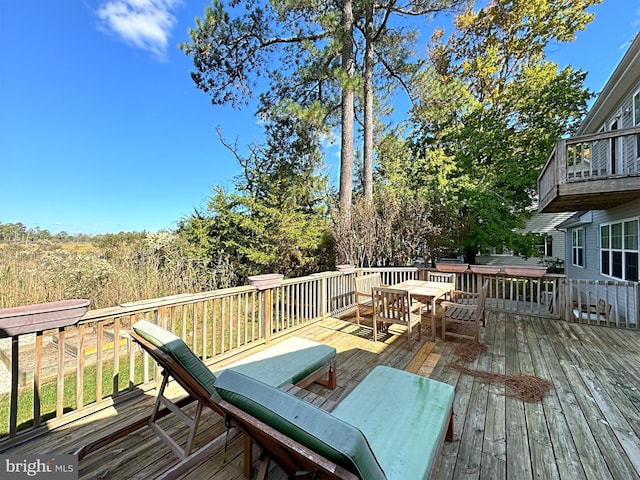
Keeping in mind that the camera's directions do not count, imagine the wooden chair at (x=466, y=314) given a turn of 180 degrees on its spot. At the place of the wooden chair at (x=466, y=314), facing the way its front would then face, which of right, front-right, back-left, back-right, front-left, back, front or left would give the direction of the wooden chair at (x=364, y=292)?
back

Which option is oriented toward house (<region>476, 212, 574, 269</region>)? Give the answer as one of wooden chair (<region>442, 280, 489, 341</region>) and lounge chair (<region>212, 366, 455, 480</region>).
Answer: the lounge chair

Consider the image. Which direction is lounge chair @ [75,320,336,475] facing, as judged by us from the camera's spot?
facing away from the viewer and to the right of the viewer

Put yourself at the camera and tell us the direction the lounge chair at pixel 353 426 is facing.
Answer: facing away from the viewer and to the right of the viewer

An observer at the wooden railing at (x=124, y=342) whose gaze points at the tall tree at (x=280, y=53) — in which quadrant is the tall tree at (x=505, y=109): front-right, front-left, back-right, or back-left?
front-right

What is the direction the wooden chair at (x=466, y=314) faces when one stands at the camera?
facing to the left of the viewer

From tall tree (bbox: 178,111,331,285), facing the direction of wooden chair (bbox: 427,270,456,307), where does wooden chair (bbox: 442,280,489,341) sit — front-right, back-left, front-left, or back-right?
front-right

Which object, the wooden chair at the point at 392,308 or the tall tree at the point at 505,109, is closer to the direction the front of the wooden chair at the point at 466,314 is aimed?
the wooden chair

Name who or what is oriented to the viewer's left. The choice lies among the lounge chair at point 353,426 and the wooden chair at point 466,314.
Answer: the wooden chair

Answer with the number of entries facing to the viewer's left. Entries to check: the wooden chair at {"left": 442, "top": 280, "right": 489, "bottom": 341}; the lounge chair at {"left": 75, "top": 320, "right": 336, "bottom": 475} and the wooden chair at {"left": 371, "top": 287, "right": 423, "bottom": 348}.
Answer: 1

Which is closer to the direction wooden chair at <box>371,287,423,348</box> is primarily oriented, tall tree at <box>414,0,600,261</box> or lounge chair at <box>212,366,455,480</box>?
the tall tree

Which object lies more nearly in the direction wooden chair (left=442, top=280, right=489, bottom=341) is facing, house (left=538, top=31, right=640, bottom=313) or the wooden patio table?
the wooden patio table

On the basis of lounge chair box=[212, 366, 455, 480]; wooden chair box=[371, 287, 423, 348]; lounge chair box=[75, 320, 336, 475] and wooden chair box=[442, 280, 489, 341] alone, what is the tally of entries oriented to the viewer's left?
1

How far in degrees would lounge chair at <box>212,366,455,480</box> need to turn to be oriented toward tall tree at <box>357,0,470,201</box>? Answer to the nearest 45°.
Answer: approximately 45° to its left

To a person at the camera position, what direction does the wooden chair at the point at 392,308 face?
facing away from the viewer and to the right of the viewer

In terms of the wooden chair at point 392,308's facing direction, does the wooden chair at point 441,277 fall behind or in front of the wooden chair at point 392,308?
in front
